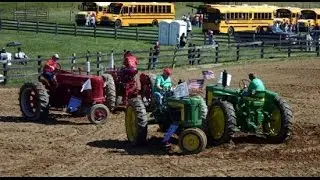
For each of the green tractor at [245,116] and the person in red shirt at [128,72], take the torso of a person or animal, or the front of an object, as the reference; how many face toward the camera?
0

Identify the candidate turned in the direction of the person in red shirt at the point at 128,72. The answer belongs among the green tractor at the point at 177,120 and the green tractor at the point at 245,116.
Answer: the green tractor at the point at 245,116

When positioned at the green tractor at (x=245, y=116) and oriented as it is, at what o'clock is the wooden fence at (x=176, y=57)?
The wooden fence is roughly at 1 o'clock from the green tractor.

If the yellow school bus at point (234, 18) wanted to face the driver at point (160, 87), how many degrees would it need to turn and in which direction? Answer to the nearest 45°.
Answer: approximately 45° to its left

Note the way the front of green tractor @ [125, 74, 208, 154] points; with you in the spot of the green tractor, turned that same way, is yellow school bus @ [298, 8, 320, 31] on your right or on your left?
on your left

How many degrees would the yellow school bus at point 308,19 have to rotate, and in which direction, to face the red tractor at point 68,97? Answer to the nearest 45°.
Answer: approximately 45° to its left

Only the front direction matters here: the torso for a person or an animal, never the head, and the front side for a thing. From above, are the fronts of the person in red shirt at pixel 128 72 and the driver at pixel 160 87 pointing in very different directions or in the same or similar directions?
very different directions

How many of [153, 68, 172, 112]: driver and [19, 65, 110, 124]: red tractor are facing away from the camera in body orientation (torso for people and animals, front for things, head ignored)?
0

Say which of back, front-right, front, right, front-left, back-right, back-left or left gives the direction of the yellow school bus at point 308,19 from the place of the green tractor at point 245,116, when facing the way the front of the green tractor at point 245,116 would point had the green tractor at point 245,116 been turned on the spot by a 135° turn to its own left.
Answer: back

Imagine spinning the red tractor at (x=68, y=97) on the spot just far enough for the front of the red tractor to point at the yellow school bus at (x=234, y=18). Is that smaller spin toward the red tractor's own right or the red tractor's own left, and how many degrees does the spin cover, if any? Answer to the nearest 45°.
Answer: approximately 90° to the red tractor's own left

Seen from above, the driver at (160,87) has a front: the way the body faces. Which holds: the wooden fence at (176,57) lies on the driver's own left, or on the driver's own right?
on the driver's own left

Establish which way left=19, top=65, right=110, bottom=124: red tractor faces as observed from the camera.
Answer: facing the viewer and to the right of the viewer
